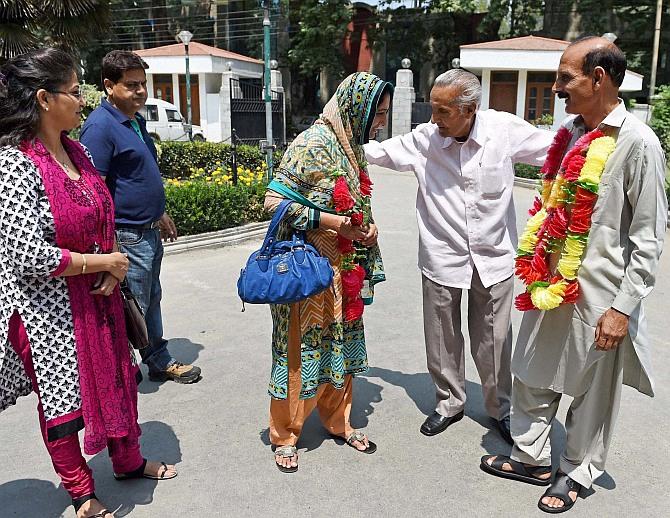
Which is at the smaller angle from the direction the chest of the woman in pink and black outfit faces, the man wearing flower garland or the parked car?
the man wearing flower garland

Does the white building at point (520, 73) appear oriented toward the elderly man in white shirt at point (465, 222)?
yes

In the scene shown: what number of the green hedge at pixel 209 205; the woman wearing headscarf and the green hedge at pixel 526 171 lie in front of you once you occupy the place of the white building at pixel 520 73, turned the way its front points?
3

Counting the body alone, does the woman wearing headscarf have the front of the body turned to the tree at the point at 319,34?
no

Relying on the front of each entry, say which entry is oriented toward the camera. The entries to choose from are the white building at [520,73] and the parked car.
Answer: the white building

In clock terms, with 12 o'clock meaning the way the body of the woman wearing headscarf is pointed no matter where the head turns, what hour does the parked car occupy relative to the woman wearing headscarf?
The parked car is roughly at 7 o'clock from the woman wearing headscarf.

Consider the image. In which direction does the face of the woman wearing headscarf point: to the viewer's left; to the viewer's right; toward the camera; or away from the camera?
to the viewer's right

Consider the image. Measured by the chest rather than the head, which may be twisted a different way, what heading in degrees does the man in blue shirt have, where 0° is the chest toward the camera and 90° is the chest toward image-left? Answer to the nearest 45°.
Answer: approximately 315°

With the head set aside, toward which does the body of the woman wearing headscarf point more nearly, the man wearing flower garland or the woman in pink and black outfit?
the man wearing flower garland

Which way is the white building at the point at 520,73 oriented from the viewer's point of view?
toward the camera

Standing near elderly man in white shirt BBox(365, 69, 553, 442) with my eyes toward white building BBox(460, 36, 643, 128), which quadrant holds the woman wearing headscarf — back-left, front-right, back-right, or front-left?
back-left

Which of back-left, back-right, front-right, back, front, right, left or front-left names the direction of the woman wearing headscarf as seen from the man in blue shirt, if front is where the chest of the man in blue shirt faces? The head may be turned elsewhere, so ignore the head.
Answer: front

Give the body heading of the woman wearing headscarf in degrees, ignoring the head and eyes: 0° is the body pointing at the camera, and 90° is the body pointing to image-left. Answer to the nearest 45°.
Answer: approximately 315°

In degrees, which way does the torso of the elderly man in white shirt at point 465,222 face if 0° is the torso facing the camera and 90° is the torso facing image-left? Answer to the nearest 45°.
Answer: approximately 0°

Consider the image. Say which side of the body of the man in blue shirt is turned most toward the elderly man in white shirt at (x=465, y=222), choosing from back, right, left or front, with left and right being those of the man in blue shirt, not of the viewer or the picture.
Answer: front

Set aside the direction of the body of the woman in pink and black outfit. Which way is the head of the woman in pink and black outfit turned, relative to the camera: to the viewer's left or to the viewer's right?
to the viewer's right

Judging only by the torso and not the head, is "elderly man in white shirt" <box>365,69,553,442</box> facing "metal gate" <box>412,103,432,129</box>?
no

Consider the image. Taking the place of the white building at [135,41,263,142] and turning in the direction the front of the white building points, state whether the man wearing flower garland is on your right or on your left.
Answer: on your left
